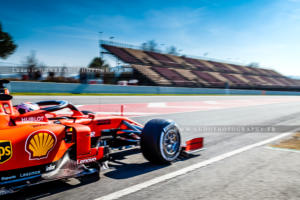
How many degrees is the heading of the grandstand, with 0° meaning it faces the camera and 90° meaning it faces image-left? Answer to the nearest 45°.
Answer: approximately 315°

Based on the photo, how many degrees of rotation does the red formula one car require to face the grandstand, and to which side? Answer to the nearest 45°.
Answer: approximately 45° to its left

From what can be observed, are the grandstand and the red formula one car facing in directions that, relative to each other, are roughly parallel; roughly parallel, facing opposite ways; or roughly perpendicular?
roughly perpendicular

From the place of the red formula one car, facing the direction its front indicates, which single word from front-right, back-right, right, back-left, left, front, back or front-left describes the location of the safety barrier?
front-left

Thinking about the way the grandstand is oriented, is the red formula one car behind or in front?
in front

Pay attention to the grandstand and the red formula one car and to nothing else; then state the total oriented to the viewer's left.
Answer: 0

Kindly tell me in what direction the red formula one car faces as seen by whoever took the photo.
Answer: facing away from the viewer and to the right of the viewer
